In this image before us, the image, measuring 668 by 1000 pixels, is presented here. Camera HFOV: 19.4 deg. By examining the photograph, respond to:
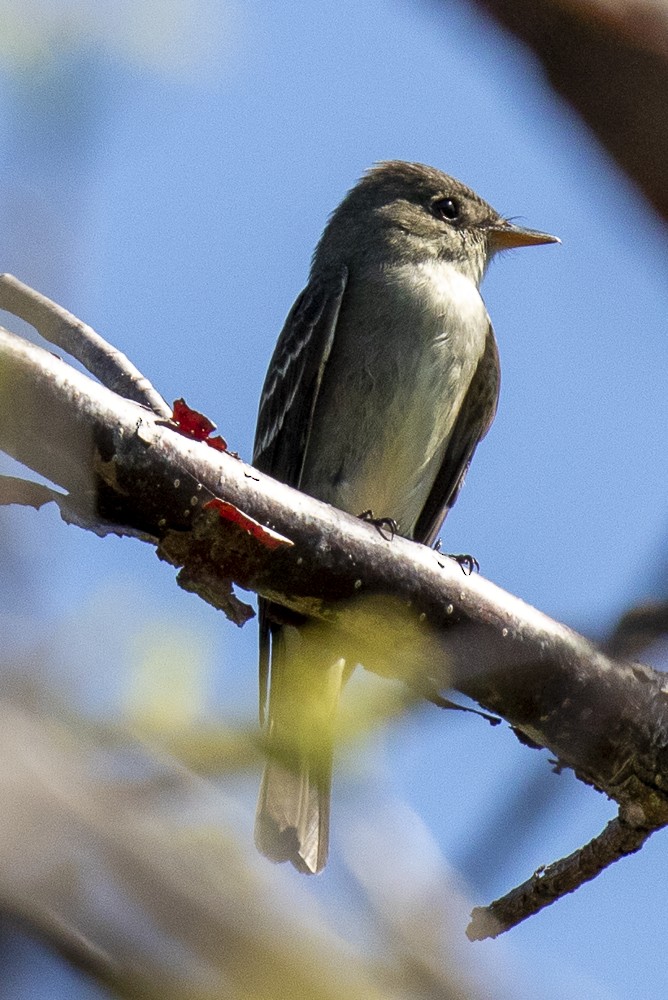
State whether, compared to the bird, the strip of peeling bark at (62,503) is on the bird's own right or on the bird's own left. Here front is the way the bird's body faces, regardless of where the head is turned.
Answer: on the bird's own right

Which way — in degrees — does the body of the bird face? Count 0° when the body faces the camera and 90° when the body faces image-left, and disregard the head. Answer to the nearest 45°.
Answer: approximately 315°

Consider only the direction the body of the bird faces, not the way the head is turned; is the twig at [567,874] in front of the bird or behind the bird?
in front

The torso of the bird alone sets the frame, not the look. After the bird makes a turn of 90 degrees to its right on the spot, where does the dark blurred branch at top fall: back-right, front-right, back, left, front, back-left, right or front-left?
front-left
